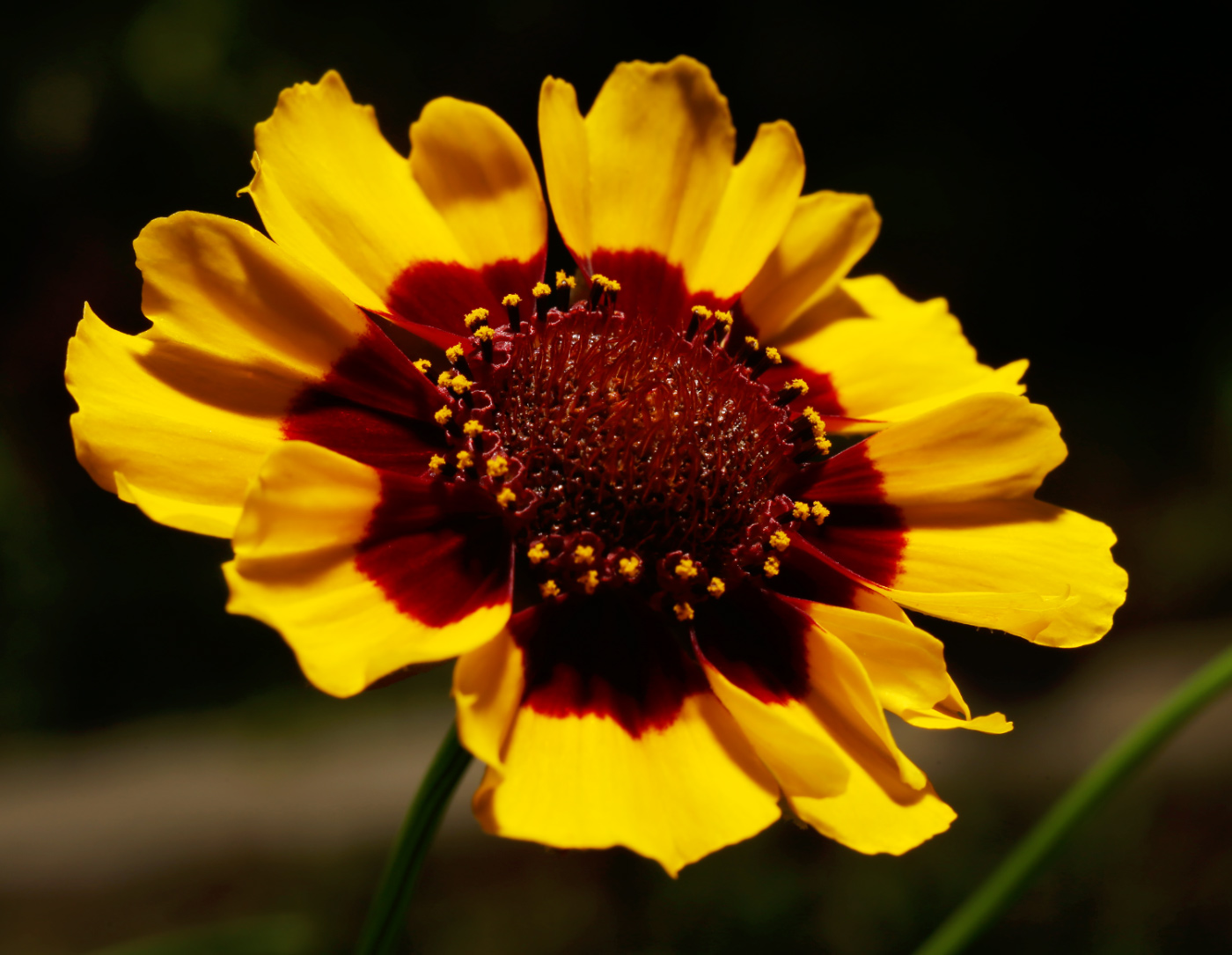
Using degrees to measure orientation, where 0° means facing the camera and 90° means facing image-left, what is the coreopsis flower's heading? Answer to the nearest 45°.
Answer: approximately 0°
